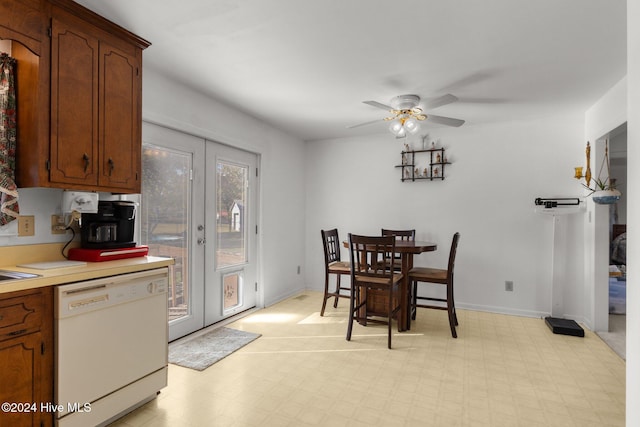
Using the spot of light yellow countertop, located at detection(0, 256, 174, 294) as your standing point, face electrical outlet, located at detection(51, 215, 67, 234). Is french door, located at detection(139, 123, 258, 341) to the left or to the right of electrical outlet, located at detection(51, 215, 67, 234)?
right

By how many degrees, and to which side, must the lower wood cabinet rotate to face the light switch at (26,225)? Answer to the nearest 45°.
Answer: approximately 135° to its left

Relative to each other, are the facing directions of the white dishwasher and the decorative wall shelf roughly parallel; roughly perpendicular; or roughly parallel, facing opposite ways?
roughly perpendicular

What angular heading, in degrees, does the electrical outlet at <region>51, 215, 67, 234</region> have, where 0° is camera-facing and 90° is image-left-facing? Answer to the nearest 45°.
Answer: approximately 315°

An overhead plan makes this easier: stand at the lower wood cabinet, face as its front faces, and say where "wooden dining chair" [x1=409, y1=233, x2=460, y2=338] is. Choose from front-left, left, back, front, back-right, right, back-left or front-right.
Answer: front-left

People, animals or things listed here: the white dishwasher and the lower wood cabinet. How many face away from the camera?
0

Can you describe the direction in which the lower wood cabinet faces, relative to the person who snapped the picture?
facing the viewer and to the right of the viewer

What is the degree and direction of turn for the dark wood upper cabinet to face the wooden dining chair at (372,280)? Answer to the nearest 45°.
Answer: approximately 45° to its left
